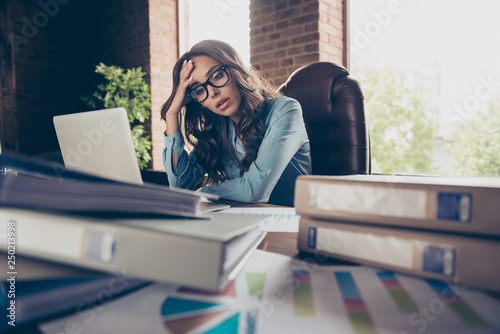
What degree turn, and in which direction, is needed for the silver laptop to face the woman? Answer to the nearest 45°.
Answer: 0° — it already faces them

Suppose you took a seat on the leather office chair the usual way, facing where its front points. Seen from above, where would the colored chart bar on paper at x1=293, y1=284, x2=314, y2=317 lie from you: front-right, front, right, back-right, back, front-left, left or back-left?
front-left

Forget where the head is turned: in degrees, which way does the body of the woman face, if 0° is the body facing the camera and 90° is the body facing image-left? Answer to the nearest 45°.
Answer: approximately 45°

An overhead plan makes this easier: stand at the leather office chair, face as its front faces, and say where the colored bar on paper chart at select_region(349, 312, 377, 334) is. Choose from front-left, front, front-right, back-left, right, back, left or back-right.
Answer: front-left

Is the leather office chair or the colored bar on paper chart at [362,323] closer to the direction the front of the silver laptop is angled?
the leather office chair

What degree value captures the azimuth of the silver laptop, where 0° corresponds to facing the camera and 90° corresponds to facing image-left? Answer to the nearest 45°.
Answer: approximately 225°

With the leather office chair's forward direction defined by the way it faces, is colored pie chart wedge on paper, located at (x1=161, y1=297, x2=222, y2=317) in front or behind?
in front

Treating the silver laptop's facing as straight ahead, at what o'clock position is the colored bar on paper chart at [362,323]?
The colored bar on paper chart is roughly at 4 o'clock from the silver laptop.

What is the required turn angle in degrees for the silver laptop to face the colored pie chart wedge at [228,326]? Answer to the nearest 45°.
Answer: approximately 135° to its right

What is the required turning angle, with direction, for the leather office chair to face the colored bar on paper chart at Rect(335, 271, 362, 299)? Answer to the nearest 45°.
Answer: approximately 45° to its left

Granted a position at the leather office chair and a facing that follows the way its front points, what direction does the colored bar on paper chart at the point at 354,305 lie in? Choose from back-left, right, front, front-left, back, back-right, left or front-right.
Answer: front-left
